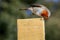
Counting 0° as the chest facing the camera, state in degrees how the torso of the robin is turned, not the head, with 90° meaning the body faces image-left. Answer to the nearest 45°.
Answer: approximately 270°
